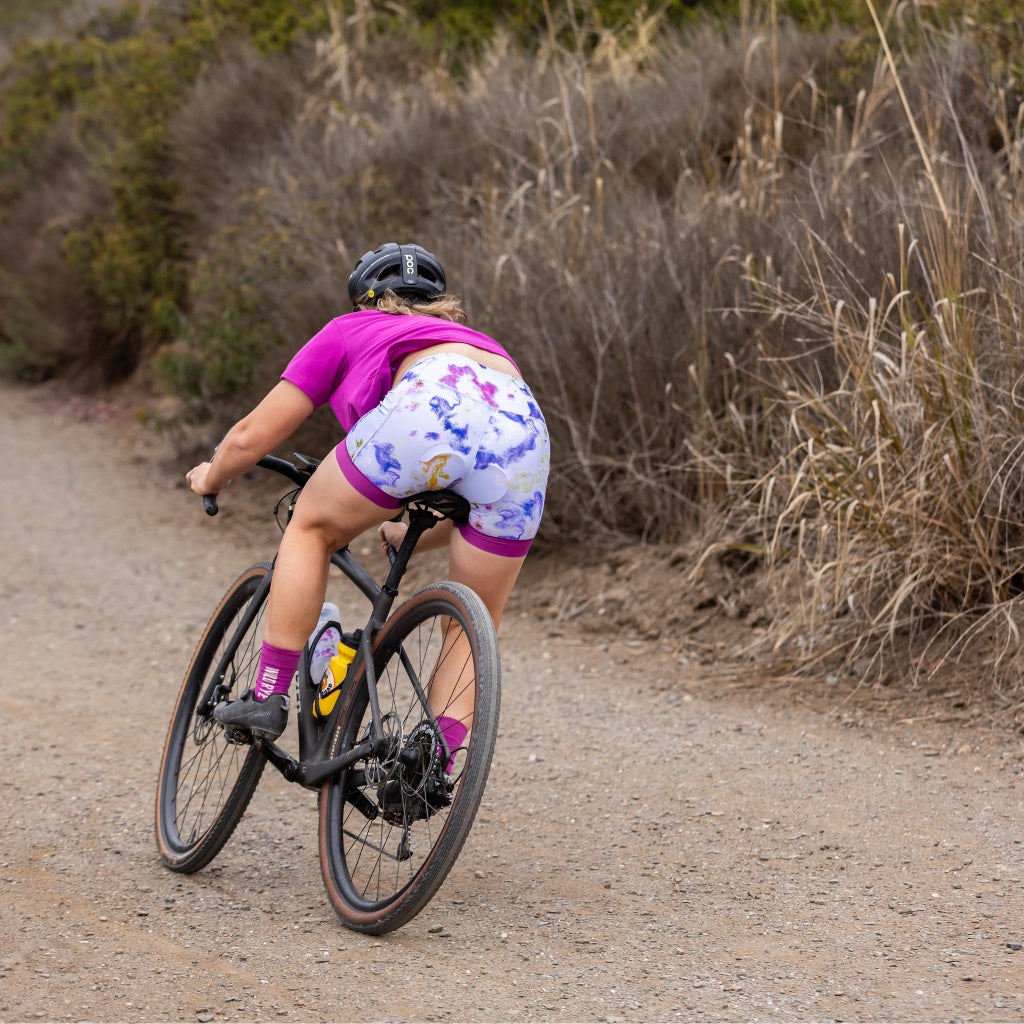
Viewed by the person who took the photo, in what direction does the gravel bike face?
facing away from the viewer and to the left of the viewer

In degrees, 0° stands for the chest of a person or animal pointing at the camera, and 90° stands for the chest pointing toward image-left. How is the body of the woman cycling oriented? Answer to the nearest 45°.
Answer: approximately 135°
